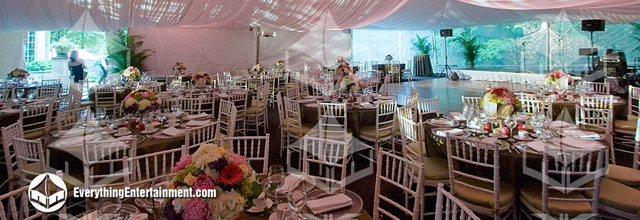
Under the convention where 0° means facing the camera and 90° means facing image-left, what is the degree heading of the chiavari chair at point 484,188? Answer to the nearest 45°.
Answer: approximately 225°

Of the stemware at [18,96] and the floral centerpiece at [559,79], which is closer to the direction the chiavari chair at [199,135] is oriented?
the stemware

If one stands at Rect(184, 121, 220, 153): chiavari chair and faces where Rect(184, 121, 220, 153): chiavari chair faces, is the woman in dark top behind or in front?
in front

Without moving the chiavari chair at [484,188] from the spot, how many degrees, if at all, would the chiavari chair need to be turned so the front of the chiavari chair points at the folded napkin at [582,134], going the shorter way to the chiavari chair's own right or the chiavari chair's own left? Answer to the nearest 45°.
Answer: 0° — it already faces it

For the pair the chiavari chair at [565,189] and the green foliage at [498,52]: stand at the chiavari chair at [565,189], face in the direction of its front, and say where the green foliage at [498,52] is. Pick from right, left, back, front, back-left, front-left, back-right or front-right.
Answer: front-right

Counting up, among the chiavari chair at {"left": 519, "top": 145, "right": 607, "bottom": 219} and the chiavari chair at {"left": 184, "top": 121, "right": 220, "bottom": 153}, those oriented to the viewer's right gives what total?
0

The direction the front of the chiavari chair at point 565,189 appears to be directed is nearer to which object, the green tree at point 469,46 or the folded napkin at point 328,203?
the green tree

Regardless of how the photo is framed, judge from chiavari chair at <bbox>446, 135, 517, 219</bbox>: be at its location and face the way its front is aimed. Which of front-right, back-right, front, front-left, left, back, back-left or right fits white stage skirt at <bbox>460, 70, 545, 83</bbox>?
front-left
